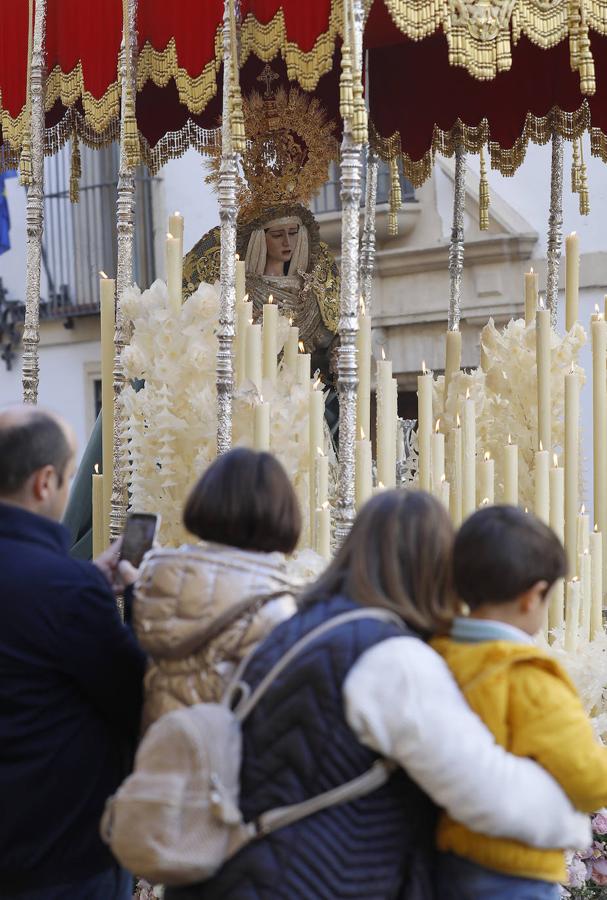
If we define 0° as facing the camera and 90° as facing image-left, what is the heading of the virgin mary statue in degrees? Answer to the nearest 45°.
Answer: approximately 315°

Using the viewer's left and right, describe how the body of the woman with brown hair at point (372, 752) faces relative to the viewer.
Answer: facing away from the viewer and to the right of the viewer

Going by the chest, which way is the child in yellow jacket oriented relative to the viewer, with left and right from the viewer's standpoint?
facing away from the viewer and to the right of the viewer

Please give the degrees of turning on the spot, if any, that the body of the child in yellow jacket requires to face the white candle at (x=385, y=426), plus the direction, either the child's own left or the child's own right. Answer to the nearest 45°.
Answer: approximately 45° to the child's own left

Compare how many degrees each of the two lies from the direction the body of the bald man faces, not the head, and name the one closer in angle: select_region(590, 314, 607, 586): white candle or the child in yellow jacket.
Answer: the white candle

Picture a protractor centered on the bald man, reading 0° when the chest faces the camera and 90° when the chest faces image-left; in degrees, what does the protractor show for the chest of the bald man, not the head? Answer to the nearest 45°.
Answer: approximately 225°

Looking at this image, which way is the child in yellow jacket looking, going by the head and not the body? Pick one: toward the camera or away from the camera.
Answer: away from the camera

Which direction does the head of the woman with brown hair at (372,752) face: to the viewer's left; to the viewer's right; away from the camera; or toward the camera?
away from the camera

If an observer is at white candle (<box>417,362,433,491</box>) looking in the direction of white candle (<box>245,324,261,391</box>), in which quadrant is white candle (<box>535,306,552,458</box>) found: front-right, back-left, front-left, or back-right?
back-right

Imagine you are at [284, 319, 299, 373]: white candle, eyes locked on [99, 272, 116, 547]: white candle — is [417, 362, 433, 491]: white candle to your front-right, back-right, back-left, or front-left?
back-left
